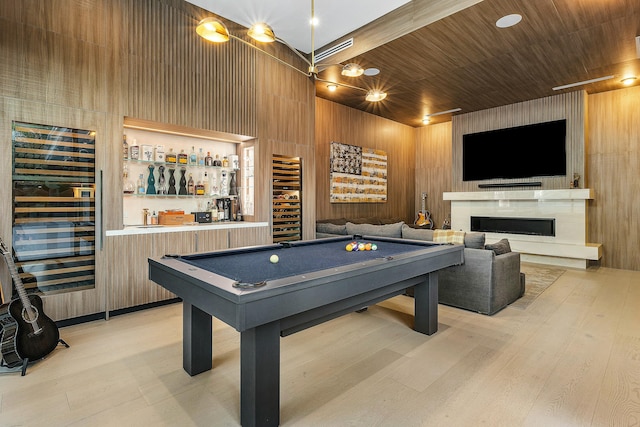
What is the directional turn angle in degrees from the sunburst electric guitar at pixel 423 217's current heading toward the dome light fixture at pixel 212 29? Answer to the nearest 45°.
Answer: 0° — it already faces it

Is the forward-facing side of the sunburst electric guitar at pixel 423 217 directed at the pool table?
yes

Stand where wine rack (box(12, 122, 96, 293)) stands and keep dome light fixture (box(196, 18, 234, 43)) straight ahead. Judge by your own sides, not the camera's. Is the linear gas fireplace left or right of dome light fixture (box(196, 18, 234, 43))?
left

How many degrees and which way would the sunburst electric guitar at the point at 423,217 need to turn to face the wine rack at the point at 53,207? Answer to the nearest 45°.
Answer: approximately 45° to its right

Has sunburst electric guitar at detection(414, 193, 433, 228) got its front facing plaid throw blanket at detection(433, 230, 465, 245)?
yes

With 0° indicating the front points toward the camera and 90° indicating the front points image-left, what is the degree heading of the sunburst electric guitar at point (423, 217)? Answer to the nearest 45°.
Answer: approximately 0°

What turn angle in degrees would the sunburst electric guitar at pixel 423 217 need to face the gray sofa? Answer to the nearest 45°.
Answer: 0° — it already faces it
